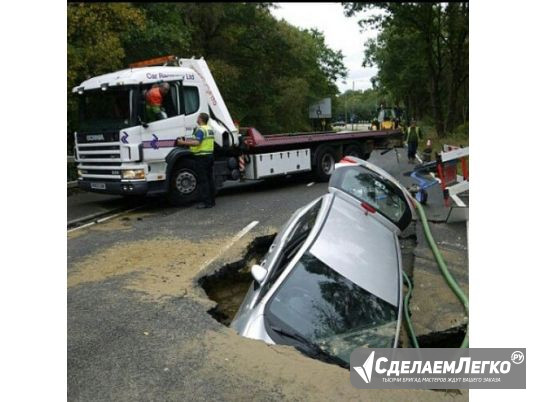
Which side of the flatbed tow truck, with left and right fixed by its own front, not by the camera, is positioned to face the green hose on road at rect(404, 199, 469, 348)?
left

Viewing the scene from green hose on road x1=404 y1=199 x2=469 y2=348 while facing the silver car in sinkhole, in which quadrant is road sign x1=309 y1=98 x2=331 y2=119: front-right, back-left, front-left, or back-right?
back-right

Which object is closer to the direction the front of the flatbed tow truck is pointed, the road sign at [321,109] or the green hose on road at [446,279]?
the green hose on road

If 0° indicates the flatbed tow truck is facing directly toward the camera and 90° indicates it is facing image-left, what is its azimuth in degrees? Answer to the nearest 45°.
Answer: approximately 45°
